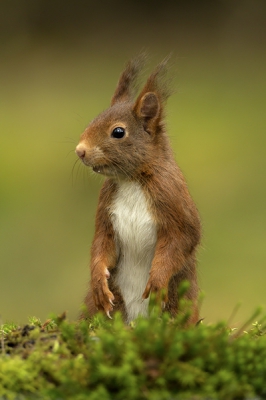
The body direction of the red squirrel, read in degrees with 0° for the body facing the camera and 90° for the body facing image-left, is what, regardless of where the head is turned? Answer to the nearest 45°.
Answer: approximately 45°
